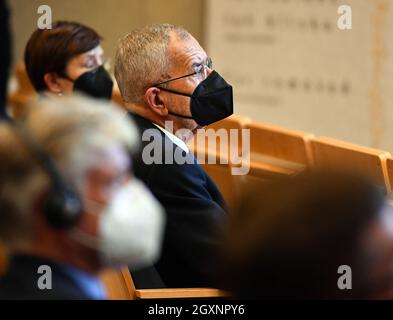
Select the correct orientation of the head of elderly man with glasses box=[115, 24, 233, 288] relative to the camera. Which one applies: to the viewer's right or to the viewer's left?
to the viewer's right

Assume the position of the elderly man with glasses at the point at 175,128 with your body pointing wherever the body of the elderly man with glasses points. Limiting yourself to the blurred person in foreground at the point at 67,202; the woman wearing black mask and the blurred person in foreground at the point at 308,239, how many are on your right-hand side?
2

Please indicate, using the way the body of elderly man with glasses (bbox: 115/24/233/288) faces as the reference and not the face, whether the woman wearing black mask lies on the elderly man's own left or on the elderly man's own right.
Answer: on the elderly man's own left

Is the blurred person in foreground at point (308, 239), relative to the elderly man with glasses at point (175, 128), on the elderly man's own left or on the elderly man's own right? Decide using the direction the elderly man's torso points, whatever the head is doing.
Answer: on the elderly man's own right

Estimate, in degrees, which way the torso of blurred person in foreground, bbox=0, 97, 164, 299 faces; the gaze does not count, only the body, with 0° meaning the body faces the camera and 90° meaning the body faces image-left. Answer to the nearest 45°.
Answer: approximately 270°

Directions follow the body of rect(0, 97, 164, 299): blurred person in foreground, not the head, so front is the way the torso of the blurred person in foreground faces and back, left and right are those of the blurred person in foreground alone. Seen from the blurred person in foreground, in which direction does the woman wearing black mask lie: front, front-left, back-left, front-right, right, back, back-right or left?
left

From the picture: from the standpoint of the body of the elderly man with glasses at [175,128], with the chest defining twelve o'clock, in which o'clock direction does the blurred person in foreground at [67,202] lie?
The blurred person in foreground is roughly at 3 o'clock from the elderly man with glasses.

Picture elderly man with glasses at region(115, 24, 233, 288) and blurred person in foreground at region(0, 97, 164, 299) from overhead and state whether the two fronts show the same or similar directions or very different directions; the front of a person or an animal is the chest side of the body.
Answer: same or similar directions

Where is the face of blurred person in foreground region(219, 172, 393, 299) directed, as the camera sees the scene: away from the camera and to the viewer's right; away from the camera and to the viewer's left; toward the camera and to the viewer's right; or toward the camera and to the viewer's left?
away from the camera and to the viewer's right

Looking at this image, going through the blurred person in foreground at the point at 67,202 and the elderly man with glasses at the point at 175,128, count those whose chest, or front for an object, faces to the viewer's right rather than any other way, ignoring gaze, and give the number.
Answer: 2

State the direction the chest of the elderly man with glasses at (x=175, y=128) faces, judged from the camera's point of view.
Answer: to the viewer's right
